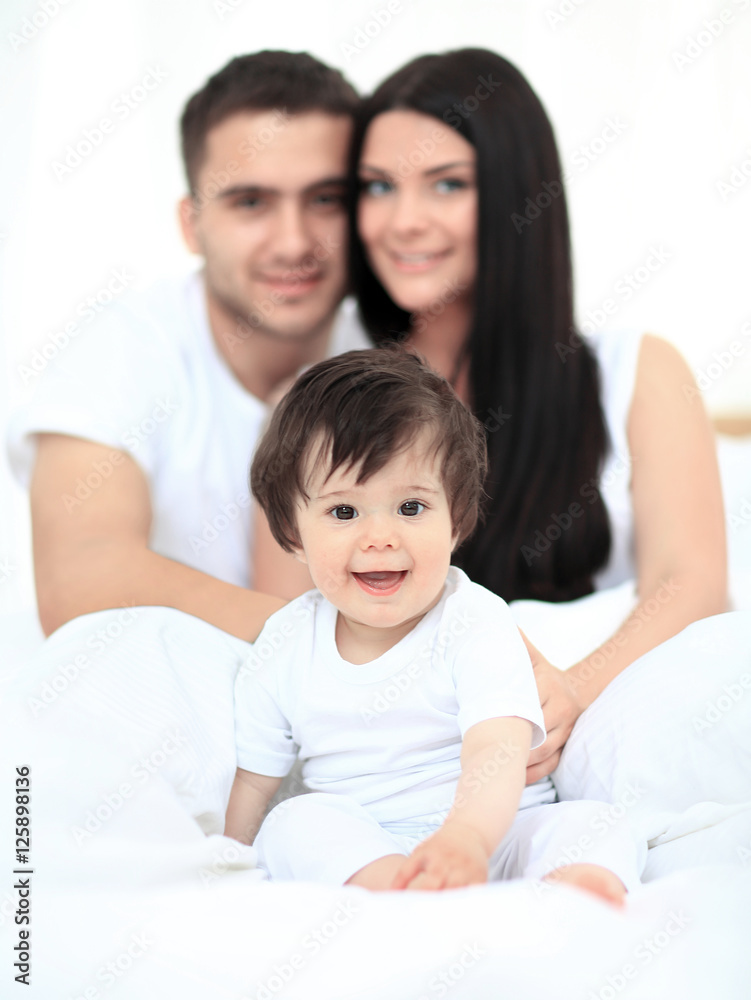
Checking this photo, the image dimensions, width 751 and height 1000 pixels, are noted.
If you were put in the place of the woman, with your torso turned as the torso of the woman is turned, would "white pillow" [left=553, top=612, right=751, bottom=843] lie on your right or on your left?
on your left

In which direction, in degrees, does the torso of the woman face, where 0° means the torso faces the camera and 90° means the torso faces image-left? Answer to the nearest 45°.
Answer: approximately 45°

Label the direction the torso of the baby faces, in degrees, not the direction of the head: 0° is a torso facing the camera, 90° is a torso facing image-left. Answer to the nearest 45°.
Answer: approximately 0°
